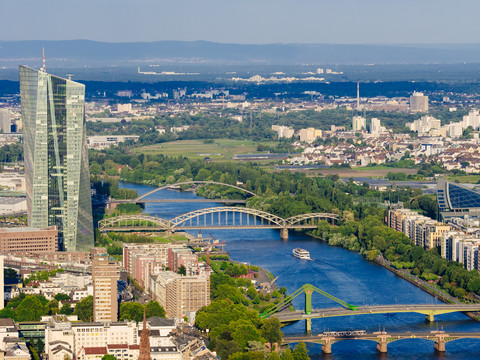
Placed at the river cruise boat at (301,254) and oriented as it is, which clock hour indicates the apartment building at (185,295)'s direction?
The apartment building is roughly at 9 o'clock from the river cruise boat.

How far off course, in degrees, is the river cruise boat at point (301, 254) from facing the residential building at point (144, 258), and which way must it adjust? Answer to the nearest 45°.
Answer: approximately 45° to its left

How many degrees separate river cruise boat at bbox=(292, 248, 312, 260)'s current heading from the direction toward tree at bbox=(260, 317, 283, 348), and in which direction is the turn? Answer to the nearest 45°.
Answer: approximately 135° to its left

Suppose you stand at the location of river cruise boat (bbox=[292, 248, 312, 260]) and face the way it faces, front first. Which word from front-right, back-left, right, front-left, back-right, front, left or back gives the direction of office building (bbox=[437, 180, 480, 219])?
right

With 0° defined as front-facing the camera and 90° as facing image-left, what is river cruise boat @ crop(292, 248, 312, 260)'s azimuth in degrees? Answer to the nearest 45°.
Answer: approximately 135°

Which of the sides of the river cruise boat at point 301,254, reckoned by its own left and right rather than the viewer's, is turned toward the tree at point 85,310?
left

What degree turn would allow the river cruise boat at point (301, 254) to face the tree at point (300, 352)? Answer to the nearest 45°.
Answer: approximately 135° to its left

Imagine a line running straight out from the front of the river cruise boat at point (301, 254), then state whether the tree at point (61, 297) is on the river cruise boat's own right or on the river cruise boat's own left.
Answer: on the river cruise boat's own left

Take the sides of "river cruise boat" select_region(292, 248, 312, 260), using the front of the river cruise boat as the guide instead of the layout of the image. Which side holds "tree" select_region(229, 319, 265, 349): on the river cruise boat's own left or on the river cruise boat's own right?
on the river cruise boat's own left
